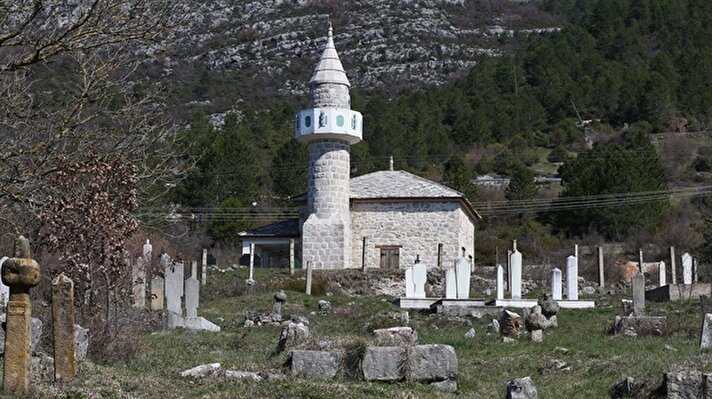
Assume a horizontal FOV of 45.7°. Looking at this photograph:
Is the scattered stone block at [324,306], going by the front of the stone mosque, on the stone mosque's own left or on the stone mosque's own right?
on the stone mosque's own left

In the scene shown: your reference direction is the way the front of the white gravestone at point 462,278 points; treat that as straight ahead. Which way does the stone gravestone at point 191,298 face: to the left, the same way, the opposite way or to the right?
the same way

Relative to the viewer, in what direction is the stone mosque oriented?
to the viewer's left

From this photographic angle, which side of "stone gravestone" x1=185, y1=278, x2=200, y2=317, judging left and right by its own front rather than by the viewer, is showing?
front

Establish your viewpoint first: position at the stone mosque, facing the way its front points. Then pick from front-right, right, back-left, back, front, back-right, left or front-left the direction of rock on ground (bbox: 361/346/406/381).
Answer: left

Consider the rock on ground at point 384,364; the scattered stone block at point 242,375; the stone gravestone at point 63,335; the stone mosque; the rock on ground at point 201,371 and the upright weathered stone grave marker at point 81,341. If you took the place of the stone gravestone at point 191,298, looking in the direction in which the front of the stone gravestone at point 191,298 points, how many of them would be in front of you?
5

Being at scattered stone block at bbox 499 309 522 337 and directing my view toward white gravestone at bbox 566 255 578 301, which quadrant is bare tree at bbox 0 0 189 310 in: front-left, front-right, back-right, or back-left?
back-left

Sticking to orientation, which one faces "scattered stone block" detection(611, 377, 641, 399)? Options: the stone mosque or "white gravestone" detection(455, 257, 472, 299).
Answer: the white gravestone

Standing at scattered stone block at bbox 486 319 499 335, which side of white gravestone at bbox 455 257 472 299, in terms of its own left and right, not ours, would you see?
front

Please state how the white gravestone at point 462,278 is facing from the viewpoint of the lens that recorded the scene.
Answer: facing the viewer

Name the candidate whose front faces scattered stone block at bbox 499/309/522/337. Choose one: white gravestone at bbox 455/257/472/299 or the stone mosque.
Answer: the white gravestone

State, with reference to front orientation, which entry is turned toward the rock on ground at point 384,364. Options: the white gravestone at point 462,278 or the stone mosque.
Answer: the white gravestone

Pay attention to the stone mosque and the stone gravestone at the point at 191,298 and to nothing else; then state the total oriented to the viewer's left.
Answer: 1

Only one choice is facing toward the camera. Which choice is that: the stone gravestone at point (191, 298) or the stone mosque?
the stone gravestone

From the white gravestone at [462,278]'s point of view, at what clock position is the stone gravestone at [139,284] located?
The stone gravestone is roughly at 2 o'clock from the white gravestone.

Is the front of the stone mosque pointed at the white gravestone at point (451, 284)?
no

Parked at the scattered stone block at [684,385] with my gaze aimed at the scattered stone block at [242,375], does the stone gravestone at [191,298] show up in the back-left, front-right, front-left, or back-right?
front-right

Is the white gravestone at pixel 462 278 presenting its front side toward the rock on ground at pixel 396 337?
yes

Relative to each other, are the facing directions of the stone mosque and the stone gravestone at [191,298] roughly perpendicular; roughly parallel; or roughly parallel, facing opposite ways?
roughly perpendicular

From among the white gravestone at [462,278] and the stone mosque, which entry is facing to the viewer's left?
the stone mosque
